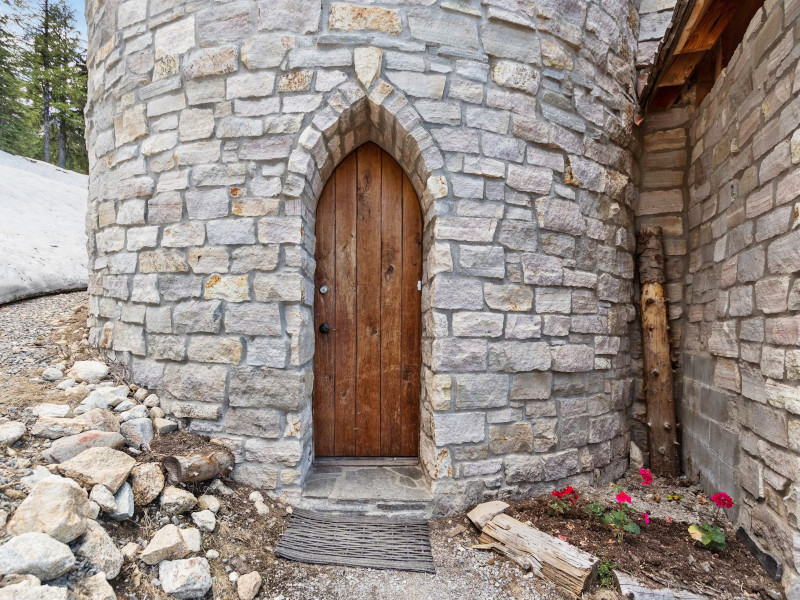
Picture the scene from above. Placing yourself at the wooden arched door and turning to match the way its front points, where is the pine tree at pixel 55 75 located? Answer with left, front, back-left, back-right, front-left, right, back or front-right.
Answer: back-right

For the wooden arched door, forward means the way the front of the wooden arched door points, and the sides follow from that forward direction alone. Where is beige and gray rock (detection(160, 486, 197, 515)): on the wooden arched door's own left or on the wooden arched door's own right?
on the wooden arched door's own right

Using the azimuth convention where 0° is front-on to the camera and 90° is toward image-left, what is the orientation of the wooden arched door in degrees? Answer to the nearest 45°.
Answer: approximately 0°

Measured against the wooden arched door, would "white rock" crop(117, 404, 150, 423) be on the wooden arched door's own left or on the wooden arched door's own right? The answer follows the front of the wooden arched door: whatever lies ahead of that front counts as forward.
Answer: on the wooden arched door's own right

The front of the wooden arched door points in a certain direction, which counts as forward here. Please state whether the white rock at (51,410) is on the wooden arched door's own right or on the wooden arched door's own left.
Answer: on the wooden arched door's own right

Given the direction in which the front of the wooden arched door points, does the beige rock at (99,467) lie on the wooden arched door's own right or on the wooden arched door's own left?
on the wooden arched door's own right
